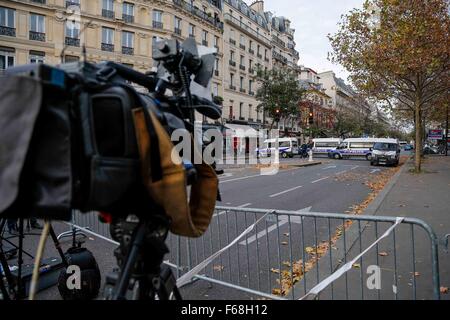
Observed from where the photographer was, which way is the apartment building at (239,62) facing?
facing the viewer and to the right of the viewer

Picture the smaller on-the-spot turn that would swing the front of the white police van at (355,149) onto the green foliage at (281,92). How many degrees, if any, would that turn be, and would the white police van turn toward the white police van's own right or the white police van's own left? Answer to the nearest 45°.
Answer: approximately 45° to the white police van's own right

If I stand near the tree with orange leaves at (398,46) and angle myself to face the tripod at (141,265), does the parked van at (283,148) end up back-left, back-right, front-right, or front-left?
back-right

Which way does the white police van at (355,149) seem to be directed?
to the viewer's left

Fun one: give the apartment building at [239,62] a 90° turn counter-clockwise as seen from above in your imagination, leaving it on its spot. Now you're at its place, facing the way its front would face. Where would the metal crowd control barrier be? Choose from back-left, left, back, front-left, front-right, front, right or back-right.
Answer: back-right

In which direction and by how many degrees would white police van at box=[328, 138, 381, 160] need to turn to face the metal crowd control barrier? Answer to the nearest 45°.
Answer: approximately 90° to its left

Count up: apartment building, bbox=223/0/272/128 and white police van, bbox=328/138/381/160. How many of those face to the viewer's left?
1

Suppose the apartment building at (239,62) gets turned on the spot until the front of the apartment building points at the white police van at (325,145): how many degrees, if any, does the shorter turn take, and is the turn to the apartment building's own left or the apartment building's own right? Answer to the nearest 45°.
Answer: approximately 45° to the apartment building's own left
